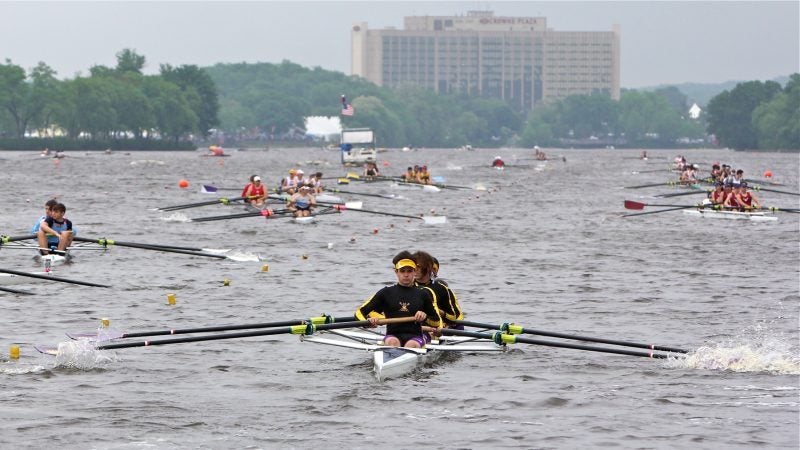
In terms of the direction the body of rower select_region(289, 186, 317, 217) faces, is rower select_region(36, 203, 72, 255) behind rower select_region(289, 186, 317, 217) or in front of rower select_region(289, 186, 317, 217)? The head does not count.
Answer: in front

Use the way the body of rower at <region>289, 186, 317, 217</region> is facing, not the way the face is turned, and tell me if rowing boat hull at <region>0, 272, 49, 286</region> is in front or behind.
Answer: in front

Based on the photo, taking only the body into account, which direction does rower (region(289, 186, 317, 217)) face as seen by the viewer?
toward the camera

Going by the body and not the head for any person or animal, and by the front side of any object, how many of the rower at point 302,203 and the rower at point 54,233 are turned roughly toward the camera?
2

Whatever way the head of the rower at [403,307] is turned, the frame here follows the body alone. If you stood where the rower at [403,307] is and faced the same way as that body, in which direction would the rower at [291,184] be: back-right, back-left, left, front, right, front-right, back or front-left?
back

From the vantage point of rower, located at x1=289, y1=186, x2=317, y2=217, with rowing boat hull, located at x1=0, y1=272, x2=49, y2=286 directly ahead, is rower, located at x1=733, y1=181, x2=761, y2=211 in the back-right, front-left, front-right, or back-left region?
back-left

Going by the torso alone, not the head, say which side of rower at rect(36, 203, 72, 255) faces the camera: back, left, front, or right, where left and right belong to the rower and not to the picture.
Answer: front

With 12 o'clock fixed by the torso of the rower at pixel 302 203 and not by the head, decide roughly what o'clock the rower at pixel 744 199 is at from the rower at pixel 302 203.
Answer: the rower at pixel 744 199 is roughly at 9 o'clock from the rower at pixel 302 203.

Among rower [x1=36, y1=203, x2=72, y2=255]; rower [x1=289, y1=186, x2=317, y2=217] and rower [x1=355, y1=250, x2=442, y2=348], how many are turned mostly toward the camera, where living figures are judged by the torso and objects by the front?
3

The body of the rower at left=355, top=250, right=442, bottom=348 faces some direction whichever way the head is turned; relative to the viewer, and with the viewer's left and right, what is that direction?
facing the viewer

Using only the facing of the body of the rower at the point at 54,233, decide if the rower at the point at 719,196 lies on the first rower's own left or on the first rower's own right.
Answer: on the first rower's own left

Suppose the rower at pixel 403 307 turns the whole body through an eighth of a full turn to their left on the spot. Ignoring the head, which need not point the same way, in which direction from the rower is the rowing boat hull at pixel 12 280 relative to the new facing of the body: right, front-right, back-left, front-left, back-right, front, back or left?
back

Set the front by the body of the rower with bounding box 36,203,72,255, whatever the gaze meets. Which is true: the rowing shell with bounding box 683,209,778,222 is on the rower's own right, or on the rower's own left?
on the rower's own left

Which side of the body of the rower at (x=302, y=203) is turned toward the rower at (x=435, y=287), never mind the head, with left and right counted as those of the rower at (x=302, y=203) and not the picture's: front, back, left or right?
front

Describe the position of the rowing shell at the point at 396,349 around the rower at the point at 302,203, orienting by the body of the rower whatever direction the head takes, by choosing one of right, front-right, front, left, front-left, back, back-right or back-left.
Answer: front
